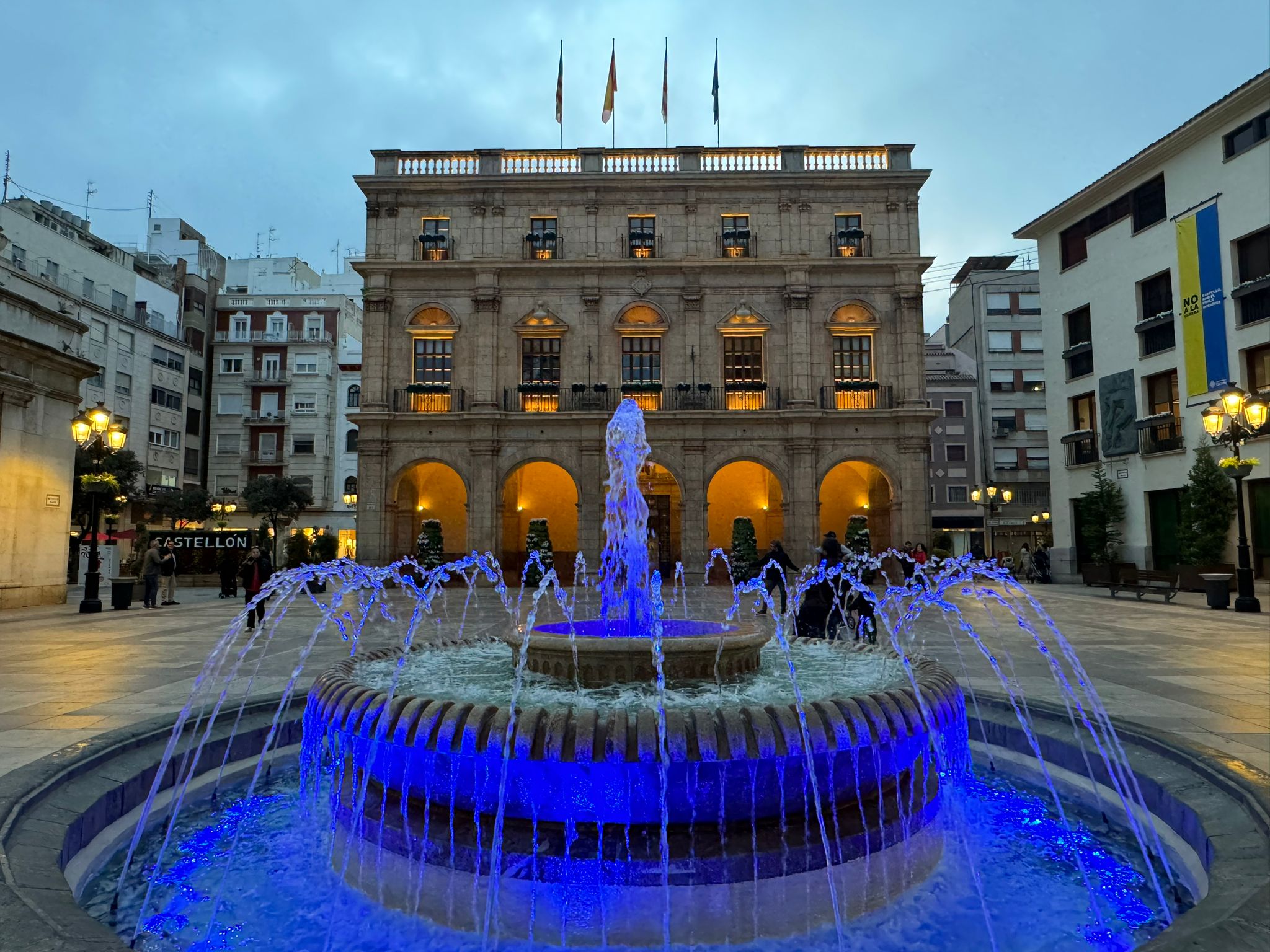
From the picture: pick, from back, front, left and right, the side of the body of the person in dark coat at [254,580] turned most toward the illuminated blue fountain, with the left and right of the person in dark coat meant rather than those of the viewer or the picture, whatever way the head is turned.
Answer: front

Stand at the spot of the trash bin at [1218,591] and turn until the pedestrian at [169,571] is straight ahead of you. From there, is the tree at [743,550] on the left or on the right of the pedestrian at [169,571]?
right

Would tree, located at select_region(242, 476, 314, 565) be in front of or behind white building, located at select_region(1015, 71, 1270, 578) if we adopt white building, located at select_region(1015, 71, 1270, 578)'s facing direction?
in front

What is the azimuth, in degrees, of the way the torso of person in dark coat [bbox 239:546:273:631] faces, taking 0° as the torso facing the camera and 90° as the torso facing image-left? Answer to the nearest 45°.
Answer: approximately 0°

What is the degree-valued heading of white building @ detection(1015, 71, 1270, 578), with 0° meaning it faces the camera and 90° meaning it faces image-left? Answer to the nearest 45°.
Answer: approximately 45°

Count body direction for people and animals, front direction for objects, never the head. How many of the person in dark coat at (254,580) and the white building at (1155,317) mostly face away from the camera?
0

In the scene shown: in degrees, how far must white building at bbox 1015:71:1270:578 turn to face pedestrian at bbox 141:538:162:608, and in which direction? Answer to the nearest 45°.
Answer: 0° — it already faces them

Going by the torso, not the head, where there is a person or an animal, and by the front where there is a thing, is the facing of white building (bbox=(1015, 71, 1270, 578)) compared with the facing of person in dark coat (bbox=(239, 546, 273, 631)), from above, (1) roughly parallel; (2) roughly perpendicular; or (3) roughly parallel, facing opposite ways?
roughly perpendicular

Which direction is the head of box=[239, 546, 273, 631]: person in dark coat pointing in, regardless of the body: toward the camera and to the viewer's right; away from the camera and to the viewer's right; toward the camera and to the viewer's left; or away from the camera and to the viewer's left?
toward the camera and to the viewer's left

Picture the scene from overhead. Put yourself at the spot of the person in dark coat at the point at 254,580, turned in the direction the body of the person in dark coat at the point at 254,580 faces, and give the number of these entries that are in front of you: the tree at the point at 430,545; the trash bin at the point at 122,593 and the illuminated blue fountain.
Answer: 1

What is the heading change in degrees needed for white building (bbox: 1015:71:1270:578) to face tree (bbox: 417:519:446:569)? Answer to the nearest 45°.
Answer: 0° — it already faces it
